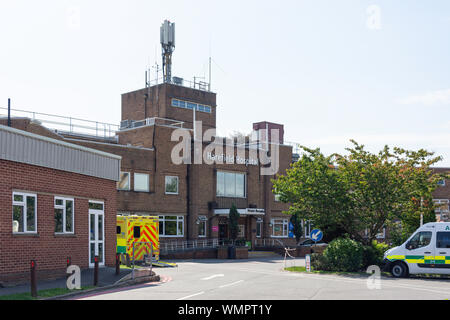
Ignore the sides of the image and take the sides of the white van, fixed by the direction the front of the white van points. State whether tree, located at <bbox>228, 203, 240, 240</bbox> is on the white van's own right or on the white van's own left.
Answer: on the white van's own right

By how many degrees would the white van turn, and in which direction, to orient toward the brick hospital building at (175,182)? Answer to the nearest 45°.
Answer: approximately 45° to its right

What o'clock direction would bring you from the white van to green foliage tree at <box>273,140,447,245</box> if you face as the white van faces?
The green foliage tree is roughly at 2 o'clock from the white van.

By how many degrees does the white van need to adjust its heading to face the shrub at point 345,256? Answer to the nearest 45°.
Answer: approximately 45° to its right

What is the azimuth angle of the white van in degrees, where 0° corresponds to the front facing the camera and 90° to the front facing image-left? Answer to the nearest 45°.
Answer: approximately 90°
